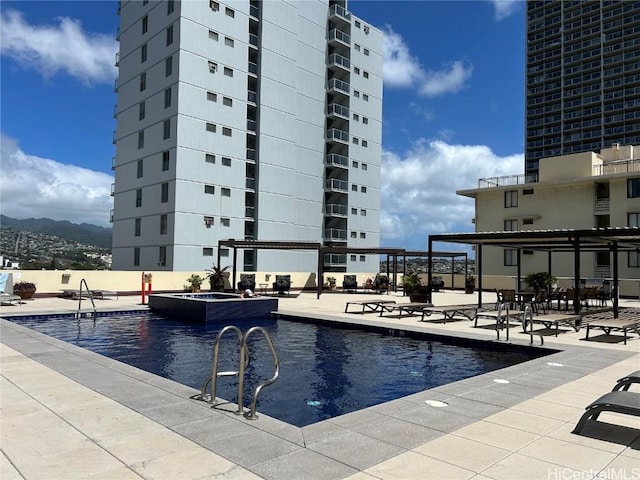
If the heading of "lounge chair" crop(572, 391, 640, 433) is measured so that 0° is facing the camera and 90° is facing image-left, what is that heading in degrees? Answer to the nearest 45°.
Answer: approximately 90°

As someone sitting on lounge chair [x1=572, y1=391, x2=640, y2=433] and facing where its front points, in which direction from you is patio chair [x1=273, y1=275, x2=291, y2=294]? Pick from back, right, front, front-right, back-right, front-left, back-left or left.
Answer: front-right

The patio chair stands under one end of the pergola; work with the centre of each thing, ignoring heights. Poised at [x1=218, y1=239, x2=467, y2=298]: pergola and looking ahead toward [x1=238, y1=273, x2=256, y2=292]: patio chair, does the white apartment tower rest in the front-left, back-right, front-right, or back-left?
front-right

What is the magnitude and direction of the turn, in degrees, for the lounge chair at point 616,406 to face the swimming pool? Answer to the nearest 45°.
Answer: approximately 45° to its right

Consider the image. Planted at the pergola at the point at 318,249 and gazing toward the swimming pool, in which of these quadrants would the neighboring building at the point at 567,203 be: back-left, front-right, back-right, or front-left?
back-left

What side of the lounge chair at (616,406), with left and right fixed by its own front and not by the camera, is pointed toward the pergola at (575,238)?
right

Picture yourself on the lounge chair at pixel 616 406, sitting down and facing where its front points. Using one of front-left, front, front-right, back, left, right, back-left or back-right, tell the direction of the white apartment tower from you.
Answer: front-right

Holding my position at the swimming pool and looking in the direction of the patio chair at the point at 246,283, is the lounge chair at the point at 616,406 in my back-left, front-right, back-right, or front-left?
back-right

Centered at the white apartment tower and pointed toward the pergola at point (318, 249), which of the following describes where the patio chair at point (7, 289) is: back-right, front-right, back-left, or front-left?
front-right

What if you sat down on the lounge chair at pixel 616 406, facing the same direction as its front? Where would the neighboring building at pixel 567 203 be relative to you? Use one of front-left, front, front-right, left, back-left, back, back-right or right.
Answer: right
